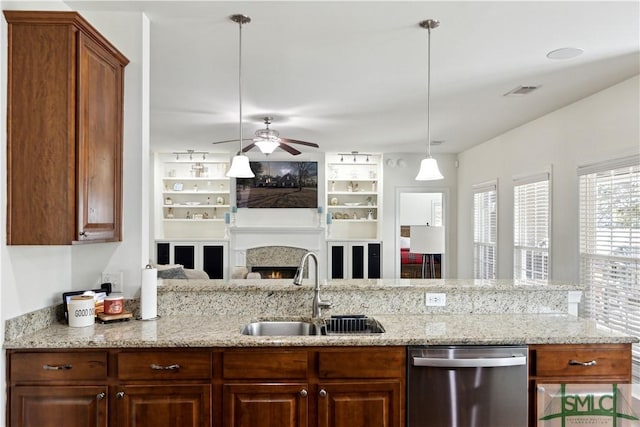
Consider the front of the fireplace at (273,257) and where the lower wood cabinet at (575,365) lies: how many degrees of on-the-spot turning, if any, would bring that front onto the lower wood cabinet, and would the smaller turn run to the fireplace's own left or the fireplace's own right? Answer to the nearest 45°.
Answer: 0° — it already faces it

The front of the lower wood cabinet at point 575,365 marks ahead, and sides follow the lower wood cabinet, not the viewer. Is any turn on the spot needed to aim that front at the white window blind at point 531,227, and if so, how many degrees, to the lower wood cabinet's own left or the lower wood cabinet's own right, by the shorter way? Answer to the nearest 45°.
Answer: approximately 180°

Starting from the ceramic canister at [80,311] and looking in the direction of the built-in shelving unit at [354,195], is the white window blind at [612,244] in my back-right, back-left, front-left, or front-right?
front-right

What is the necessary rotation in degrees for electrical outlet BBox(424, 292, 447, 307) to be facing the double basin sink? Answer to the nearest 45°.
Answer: approximately 45° to its right

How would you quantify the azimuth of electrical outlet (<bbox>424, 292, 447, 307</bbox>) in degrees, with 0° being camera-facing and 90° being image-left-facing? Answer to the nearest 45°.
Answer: approximately 0°

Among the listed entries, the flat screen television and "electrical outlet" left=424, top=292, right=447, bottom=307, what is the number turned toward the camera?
2

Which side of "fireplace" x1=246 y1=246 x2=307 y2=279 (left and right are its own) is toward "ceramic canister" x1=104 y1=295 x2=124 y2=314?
front

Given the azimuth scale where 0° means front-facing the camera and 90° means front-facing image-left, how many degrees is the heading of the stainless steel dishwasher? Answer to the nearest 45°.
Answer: approximately 0°

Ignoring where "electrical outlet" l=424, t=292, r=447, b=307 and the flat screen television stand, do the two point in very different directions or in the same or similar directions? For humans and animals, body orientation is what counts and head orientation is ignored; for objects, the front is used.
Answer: same or similar directions

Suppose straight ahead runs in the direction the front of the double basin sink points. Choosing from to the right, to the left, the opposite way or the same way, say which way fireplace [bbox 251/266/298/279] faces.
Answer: the same way

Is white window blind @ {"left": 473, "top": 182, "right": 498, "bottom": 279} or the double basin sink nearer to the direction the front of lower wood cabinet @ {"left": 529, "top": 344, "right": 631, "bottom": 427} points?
the double basin sink

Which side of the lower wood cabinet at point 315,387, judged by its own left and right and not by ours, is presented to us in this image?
front

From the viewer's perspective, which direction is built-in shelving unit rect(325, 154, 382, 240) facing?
toward the camera

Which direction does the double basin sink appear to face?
toward the camera
